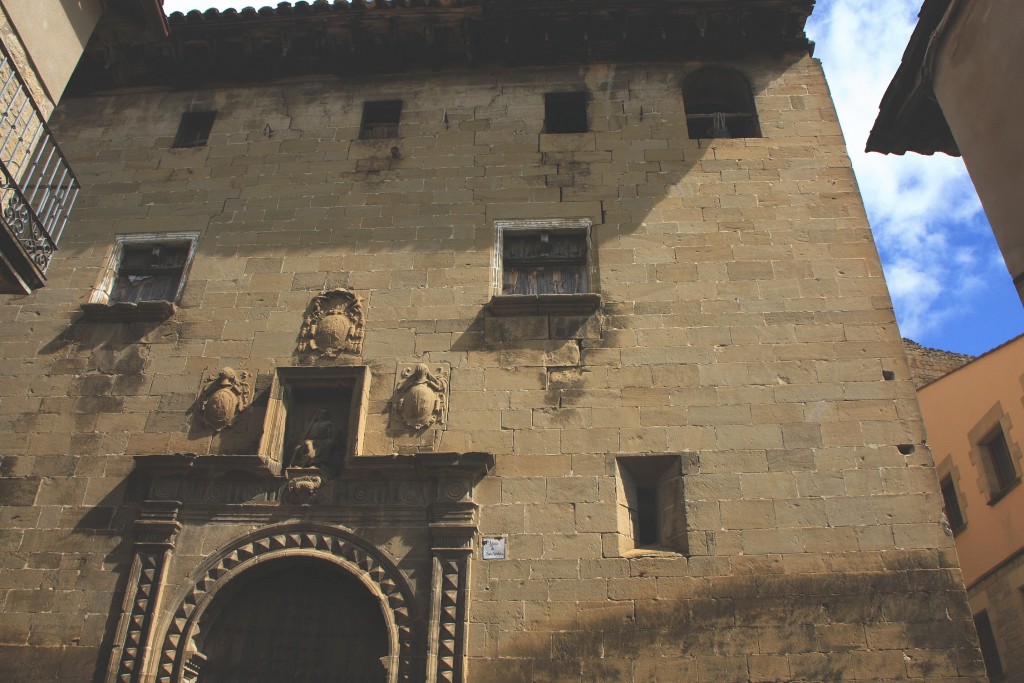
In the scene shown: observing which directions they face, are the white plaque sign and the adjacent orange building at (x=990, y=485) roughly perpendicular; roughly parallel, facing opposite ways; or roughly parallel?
roughly perpendicular

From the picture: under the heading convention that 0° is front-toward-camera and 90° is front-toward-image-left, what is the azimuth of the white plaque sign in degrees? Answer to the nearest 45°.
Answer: approximately 0°

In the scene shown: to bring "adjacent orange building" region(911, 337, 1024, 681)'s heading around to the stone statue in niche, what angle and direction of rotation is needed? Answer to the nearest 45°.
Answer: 0° — it already faces it

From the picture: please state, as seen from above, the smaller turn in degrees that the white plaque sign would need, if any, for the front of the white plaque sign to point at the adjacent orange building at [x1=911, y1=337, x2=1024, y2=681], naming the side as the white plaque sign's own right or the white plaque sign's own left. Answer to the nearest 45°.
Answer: approximately 135° to the white plaque sign's own left

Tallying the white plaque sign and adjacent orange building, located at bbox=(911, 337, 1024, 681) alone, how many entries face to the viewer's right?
0

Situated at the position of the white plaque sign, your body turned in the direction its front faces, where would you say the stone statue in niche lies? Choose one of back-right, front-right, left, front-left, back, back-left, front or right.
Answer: right

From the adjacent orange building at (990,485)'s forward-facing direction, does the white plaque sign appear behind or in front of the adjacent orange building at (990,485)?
in front

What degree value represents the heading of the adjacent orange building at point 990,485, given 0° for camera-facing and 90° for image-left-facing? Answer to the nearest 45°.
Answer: approximately 45°
